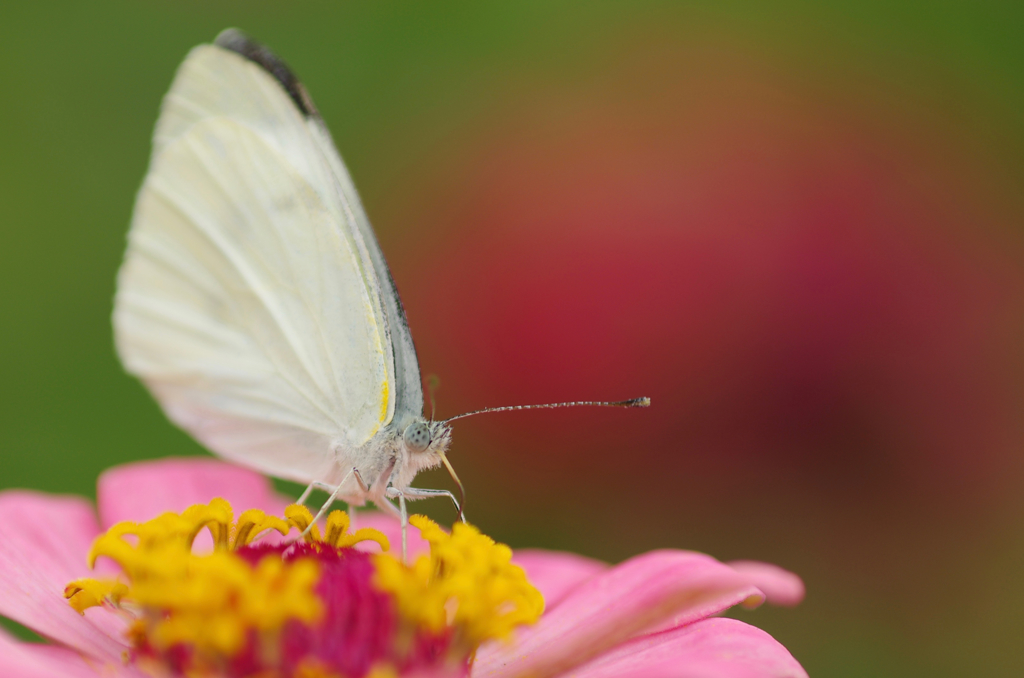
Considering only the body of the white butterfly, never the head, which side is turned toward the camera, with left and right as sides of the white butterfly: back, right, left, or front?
right
